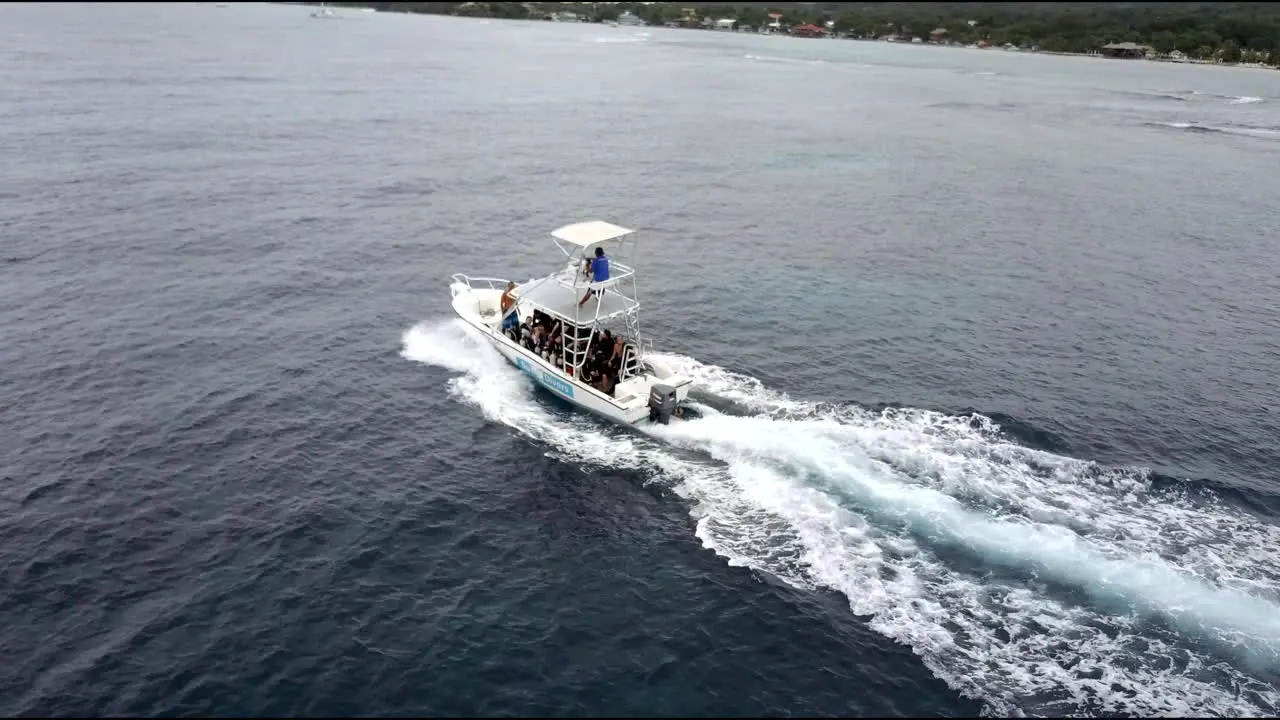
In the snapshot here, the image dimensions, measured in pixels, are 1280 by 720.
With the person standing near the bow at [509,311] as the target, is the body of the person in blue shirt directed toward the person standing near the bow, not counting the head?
yes

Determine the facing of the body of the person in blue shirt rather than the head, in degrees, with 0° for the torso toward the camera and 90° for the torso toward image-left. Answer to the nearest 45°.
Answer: approximately 135°

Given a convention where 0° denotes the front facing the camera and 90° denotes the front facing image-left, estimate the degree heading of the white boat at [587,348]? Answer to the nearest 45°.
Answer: approximately 135°
